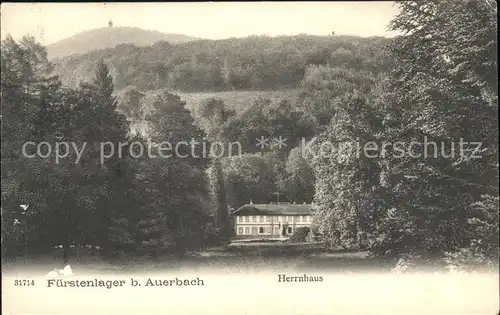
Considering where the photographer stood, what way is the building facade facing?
facing the viewer
